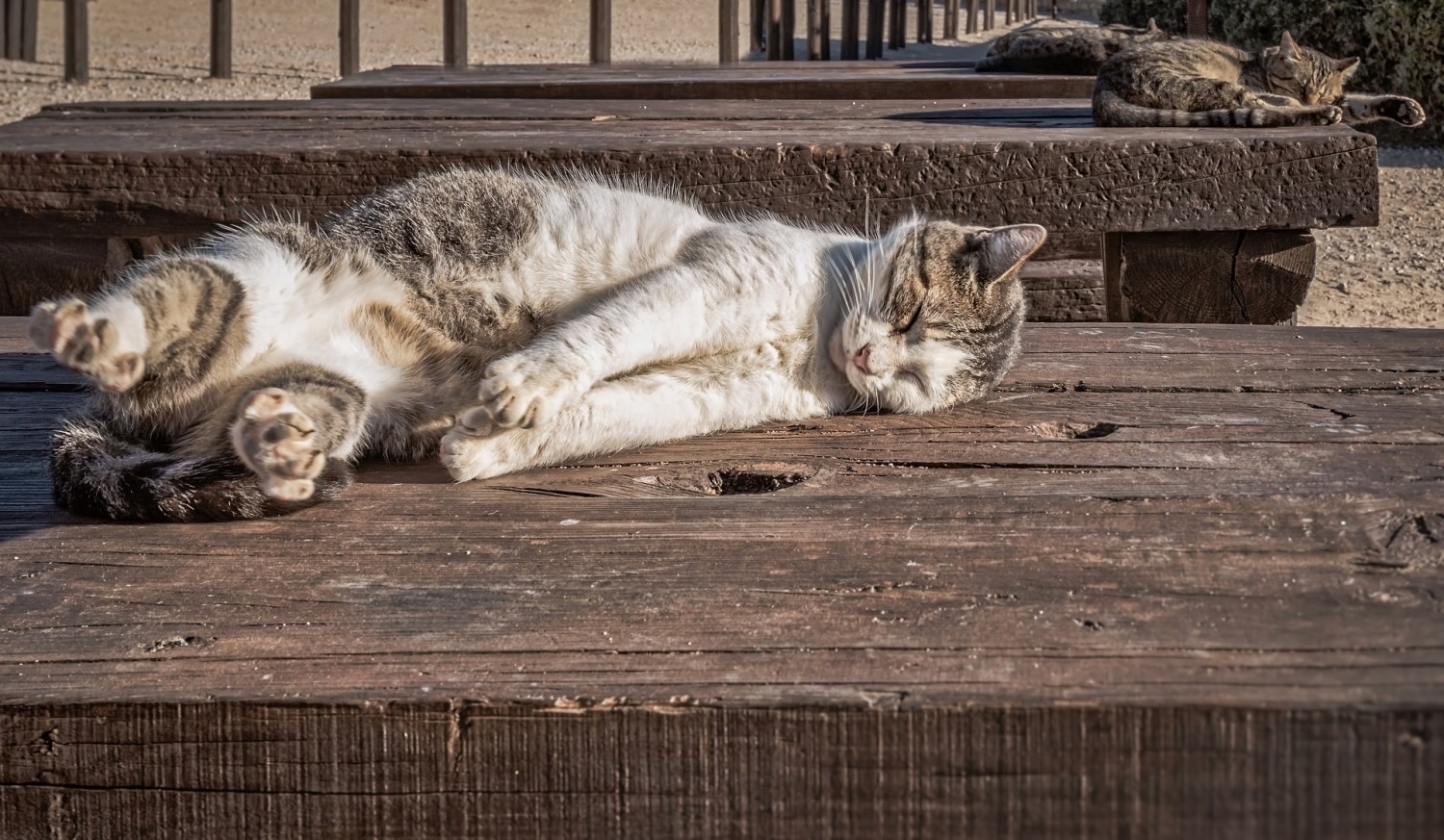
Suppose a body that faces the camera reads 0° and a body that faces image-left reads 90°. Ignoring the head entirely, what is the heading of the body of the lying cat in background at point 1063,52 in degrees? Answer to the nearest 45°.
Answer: approximately 270°

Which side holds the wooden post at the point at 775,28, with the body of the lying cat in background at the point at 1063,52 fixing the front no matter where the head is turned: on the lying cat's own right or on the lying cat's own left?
on the lying cat's own left

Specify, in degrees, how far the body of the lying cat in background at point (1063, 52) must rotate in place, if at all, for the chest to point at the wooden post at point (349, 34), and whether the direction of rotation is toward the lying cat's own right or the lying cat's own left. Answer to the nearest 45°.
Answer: approximately 135° to the lying cat's own left

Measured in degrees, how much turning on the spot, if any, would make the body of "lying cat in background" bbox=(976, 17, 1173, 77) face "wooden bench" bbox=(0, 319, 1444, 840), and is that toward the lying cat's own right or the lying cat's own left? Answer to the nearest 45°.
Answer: approximately 90° to the lying cat's own right
